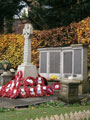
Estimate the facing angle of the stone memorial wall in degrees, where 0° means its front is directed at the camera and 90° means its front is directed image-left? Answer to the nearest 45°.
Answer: approximately 45°

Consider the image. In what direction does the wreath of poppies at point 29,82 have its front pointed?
toward the camera

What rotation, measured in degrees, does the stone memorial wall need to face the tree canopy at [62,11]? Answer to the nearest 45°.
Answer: approximately 135° to its right

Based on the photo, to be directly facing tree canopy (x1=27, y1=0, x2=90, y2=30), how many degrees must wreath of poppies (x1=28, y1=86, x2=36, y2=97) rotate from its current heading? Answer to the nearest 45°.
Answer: approximately 180°

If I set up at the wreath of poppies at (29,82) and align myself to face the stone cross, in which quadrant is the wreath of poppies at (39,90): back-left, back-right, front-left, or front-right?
back-right

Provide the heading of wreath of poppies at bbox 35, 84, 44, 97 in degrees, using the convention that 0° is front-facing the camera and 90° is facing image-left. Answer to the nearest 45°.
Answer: approximately 0°

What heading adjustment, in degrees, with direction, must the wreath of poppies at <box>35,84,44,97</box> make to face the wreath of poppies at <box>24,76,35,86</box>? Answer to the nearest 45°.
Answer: approximately 135° to its right

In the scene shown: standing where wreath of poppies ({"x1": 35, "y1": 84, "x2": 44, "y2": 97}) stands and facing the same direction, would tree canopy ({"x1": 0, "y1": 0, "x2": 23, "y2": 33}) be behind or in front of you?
behind

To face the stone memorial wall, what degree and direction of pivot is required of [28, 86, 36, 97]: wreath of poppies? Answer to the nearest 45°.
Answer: approximately 135° to its left

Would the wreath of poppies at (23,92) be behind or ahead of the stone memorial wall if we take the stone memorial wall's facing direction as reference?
ahead

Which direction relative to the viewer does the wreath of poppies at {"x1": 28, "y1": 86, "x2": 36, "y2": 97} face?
toward the camera

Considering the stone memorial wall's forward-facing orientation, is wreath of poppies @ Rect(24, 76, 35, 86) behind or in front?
in front

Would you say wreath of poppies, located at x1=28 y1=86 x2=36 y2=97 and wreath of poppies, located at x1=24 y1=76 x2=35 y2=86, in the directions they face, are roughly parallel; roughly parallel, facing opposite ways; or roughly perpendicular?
roughly parallel

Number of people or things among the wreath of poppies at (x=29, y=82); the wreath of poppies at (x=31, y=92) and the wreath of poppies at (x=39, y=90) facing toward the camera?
3
